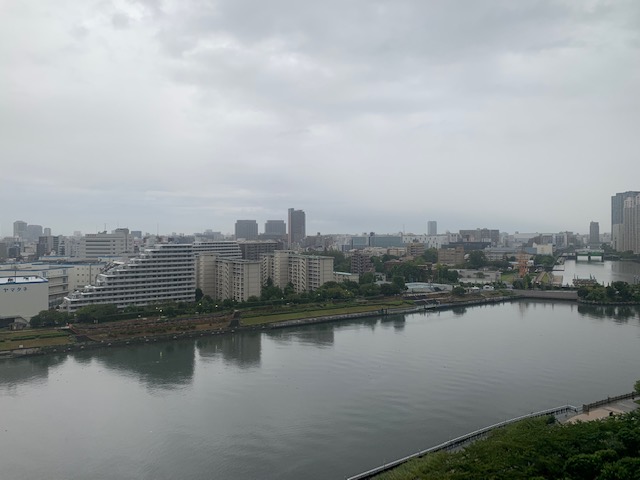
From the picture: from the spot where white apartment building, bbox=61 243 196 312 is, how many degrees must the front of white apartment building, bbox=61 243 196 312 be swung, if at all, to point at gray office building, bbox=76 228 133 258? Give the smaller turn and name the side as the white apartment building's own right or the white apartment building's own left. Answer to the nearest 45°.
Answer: approximately 180°

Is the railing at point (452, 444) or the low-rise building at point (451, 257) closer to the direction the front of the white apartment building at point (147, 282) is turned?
the railing

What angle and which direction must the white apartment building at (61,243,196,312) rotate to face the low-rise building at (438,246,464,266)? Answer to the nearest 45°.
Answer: approximately 135° to its left

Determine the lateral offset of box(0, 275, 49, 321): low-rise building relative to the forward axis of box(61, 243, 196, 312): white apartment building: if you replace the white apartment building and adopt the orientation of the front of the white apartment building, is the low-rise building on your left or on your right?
on your right

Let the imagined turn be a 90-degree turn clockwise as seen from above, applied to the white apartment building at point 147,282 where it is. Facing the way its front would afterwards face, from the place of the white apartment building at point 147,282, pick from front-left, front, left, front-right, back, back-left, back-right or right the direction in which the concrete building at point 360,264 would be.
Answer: back-right

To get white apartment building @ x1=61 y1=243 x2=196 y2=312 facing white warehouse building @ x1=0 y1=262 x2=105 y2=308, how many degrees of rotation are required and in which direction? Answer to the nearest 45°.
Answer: approximately 135° to its right

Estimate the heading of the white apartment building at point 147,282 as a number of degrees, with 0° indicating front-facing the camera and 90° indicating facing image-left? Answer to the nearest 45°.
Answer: approximately 0°

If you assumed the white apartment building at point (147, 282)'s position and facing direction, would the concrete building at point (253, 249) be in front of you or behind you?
behind

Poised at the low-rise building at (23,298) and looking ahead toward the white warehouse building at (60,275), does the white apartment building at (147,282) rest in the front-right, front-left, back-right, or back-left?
front-right
